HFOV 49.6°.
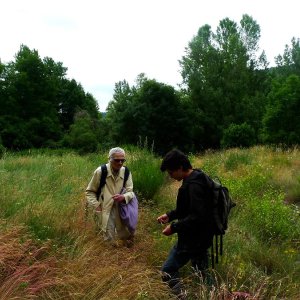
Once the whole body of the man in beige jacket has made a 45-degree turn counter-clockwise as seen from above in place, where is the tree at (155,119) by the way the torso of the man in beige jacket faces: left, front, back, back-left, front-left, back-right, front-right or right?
left

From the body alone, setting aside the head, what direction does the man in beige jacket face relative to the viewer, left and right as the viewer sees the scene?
facing the viewer and to the right of the viewer

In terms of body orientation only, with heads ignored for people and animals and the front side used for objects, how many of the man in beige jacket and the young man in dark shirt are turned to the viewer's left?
1

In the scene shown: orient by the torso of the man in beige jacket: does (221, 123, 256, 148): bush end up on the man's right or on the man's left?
on the man's left

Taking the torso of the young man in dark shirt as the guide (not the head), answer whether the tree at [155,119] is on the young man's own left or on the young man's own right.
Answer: on the young man's own right

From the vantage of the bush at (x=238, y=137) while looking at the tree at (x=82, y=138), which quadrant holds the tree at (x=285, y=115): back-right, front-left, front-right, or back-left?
back-right

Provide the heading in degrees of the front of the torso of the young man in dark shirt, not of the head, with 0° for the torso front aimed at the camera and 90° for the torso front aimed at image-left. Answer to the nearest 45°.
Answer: approximately 90°

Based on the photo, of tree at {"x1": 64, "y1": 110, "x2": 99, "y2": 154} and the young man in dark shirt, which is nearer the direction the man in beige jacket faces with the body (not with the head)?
the young man in dark shirt

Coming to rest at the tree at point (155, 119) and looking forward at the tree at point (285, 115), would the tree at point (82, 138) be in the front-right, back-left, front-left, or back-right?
back-right

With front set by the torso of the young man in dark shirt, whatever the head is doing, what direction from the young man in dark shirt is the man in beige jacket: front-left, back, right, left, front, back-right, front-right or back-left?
front-right
